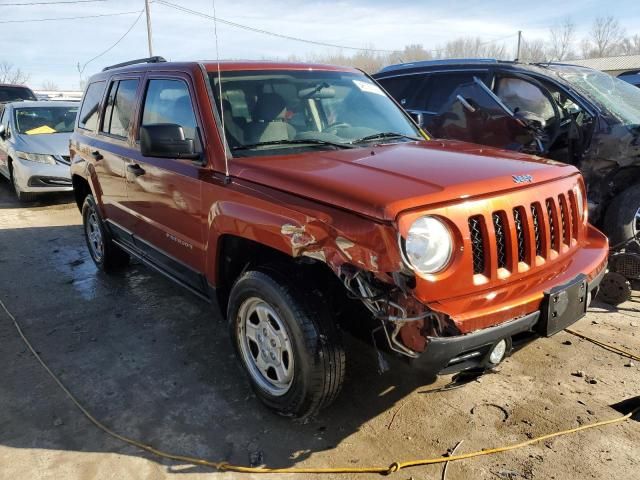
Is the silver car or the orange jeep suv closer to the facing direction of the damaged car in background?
the orange jeep suv

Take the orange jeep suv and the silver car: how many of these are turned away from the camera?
0

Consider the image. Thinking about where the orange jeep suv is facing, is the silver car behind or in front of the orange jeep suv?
behind

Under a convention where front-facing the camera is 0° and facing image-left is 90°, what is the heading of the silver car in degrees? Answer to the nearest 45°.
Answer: approximately 315°

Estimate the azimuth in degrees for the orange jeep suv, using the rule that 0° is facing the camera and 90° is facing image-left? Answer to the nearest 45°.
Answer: approximately 315°

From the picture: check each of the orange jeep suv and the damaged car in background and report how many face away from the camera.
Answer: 0

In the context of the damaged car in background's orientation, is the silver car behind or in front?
behind

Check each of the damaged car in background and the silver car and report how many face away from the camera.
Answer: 0

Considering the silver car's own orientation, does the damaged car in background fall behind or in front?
in front

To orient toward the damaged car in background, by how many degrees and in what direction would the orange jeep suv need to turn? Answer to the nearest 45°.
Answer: approximately 90° to its left
